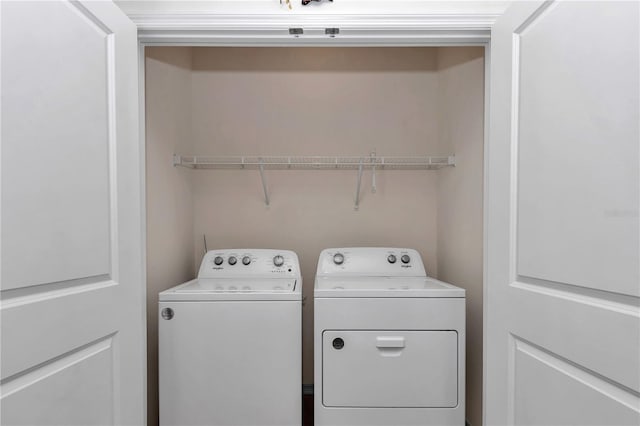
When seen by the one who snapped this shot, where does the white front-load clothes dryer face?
facing the viewer

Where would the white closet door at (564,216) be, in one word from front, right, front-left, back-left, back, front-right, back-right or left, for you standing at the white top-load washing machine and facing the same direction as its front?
front-left

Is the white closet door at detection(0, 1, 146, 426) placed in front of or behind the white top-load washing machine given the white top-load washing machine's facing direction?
in front

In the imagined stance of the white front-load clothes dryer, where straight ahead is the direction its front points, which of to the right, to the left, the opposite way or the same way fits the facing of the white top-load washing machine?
the same way

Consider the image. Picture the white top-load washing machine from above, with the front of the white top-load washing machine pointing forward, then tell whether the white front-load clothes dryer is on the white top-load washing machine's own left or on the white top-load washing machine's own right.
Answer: on the white top-load washing machine's own left

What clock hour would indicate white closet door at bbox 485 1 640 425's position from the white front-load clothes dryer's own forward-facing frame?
The white closet door is roughly at 11 o'clock from the white front-load clothes dryer.

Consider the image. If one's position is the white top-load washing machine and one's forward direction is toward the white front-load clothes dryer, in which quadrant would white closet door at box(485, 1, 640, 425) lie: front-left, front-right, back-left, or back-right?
front-right

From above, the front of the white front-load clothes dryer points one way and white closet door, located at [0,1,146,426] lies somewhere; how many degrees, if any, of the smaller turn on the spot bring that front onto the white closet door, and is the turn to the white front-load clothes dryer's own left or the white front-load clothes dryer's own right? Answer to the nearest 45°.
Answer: approximately 45° to the white front-load clothes dryer's own right

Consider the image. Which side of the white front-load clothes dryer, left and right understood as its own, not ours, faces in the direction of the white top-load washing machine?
right

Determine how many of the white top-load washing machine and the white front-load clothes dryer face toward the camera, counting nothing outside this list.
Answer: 2
